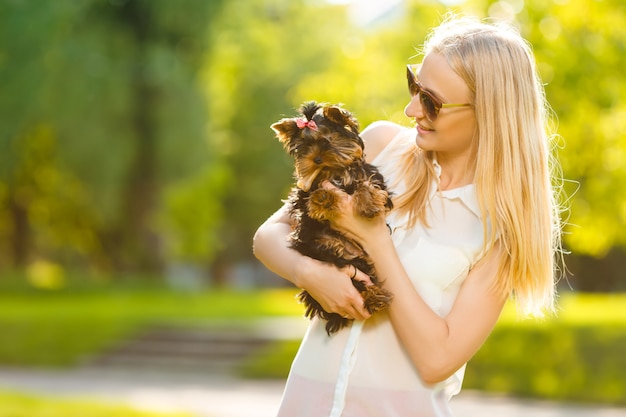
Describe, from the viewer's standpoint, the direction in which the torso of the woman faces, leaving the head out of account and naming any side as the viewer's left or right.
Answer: facing the viewer and to the left of the viewer

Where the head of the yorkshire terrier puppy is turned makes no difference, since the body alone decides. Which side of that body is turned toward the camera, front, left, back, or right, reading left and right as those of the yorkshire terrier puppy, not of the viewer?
front

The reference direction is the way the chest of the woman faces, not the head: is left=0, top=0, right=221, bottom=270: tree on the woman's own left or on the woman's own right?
on the woman's own right

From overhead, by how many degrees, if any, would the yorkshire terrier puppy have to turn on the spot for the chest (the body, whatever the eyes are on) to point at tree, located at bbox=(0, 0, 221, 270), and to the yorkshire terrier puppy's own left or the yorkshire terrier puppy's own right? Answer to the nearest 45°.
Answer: approximately 180°
